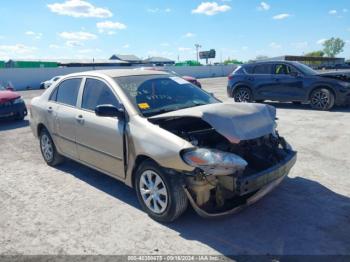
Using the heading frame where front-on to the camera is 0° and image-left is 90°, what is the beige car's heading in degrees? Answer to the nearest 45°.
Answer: approximately 315°

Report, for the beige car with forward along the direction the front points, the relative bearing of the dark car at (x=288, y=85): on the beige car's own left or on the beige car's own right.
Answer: on the beige car's own left

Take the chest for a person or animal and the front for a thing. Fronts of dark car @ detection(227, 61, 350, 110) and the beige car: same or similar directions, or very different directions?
same or similar directions

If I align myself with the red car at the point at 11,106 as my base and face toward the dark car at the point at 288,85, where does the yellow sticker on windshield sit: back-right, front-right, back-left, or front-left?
front-right

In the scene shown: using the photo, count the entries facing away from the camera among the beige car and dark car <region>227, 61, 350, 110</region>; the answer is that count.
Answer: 0

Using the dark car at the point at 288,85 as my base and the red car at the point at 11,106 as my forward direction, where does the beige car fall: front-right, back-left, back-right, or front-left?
front-left

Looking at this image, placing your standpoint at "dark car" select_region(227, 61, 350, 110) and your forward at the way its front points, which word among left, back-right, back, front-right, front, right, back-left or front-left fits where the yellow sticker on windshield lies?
right

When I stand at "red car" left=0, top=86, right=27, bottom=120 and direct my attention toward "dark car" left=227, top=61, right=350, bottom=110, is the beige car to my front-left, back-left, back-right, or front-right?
front-right

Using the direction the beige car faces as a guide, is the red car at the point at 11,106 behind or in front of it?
behind

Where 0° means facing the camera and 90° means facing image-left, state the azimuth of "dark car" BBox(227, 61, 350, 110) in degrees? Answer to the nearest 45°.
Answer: approximately 270°

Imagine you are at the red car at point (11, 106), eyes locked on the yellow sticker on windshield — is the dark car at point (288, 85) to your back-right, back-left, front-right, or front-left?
front-left

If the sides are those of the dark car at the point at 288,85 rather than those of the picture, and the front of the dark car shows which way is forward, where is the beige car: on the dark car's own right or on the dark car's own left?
on the dark car's own right
